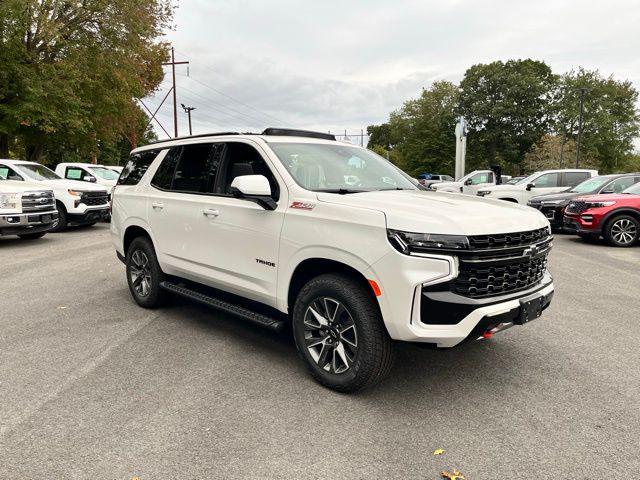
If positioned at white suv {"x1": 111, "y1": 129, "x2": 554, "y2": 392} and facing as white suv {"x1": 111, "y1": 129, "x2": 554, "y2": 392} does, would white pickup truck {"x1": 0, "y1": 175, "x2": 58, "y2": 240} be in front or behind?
behind

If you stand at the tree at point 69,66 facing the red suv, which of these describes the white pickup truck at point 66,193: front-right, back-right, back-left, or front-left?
front-right

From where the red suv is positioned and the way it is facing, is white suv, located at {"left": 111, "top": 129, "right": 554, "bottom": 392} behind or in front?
in front

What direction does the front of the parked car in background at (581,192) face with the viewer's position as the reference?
facing the viewer and to the left of the viewer

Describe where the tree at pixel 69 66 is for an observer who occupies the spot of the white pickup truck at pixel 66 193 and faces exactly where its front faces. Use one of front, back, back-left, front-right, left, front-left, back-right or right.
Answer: back-left

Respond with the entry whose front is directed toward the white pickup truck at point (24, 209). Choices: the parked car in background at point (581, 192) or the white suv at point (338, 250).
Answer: the parked car in background

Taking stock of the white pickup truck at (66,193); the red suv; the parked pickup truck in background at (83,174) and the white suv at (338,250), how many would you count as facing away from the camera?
0

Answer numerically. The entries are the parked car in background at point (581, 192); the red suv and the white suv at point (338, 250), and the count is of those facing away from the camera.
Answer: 0

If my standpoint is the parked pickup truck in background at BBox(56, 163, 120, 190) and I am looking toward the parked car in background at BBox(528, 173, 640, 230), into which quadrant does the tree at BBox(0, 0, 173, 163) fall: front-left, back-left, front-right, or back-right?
back-left

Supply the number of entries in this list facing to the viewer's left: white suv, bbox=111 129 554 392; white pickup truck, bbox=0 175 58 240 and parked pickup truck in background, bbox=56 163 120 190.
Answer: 0

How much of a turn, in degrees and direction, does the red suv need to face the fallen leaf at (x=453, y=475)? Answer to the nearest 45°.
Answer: approximately 45° to its left

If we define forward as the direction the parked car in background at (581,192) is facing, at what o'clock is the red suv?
The red suv is roughly at 10 o'clock from the parked car in background.

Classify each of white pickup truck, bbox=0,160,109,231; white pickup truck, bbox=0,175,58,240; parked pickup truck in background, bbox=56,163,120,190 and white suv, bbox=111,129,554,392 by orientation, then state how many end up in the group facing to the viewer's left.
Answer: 0
